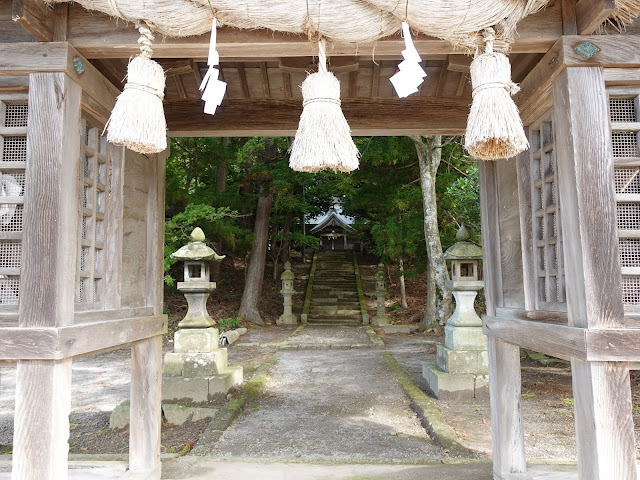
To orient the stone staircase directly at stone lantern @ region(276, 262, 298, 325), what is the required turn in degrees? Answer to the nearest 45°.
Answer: approximately 45° to its right

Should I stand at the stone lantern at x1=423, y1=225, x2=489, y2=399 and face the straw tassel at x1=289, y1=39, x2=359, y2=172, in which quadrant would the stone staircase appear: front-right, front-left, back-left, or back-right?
back-right

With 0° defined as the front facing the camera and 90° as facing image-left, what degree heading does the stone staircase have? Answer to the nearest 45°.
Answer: approximately 0°

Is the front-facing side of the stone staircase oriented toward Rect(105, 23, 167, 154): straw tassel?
yes

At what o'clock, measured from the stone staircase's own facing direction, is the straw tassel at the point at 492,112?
The straw tassel is roughly at 12 o'clock from the stone staircase.

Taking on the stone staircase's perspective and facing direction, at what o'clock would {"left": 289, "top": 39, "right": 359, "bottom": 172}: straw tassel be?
The straw tassel is roughly at 12 o'clock from the stone staircase.

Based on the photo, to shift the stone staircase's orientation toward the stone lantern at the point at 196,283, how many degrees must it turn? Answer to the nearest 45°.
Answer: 0° — it already faces it
